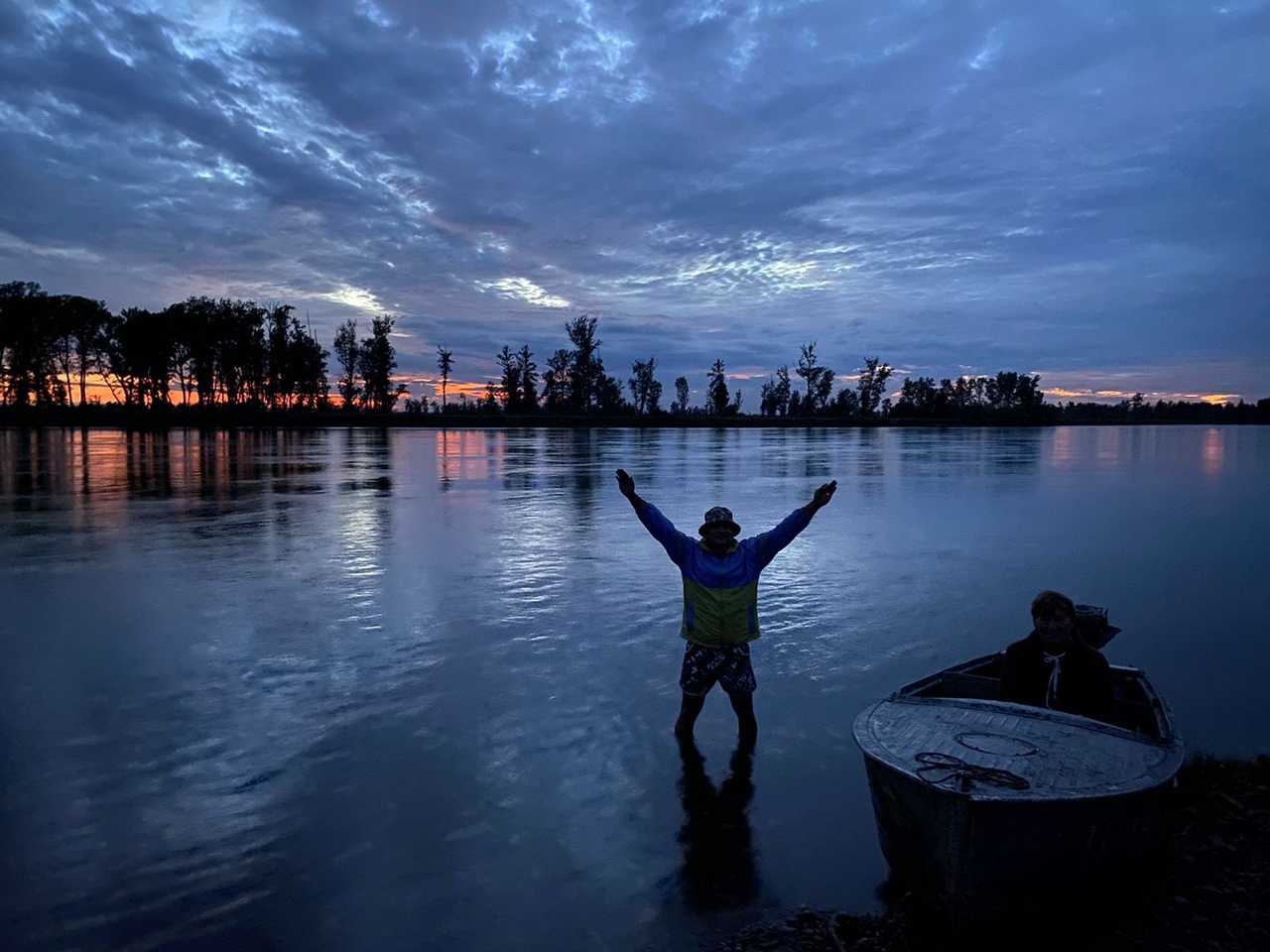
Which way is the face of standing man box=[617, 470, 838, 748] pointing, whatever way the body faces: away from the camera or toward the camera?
toward the camera

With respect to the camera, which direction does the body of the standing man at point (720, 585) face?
toward the camera

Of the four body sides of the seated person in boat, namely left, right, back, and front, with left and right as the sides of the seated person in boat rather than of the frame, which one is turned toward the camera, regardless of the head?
front

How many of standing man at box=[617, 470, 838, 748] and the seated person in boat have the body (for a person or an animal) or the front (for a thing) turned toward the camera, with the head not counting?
2

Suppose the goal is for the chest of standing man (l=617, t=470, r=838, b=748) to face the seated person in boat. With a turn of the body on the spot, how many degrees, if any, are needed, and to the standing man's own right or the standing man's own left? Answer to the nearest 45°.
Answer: approximately 90° to the standing man's own left

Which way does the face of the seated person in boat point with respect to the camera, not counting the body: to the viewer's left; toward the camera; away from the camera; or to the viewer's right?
toward the camera

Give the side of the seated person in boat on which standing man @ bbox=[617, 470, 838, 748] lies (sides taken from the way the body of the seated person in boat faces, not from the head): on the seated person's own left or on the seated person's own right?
on the seated person's own right

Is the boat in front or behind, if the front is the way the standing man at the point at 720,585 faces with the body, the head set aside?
in front

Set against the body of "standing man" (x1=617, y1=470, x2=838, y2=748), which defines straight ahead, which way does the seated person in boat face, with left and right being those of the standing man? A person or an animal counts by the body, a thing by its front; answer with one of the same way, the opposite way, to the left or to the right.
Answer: the same way
